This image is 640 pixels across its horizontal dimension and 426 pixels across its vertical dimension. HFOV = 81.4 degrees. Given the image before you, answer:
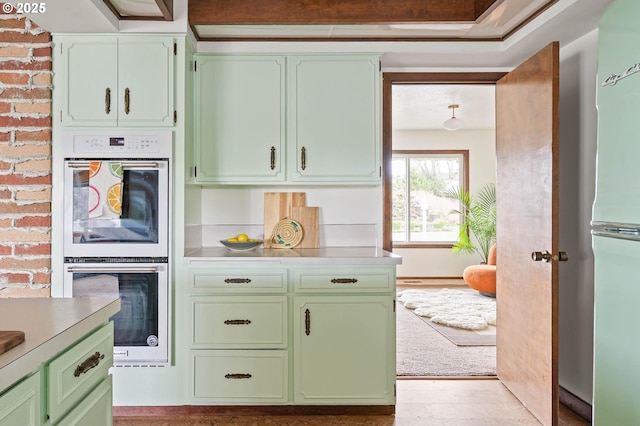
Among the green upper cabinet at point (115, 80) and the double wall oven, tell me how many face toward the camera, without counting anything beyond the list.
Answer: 2

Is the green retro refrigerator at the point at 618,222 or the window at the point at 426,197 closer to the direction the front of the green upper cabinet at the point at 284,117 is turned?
the green retro refrigerator

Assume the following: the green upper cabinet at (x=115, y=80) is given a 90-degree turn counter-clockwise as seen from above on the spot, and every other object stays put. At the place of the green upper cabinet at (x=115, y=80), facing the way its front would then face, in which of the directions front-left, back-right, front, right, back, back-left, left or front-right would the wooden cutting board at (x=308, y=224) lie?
front

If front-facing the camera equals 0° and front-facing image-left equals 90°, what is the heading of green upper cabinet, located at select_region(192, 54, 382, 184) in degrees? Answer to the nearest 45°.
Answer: approximately 0°

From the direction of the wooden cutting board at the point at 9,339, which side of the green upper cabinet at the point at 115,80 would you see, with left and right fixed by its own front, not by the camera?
front

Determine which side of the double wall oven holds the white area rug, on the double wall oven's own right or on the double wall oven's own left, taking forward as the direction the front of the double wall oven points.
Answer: on the double wall oven's own left

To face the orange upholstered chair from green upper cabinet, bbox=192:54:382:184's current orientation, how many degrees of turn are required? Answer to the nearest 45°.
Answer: approximately 135° to its left

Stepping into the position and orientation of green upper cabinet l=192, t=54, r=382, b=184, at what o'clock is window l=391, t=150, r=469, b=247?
The window is roughly at 7 o'clock from the green upper cabinet.
